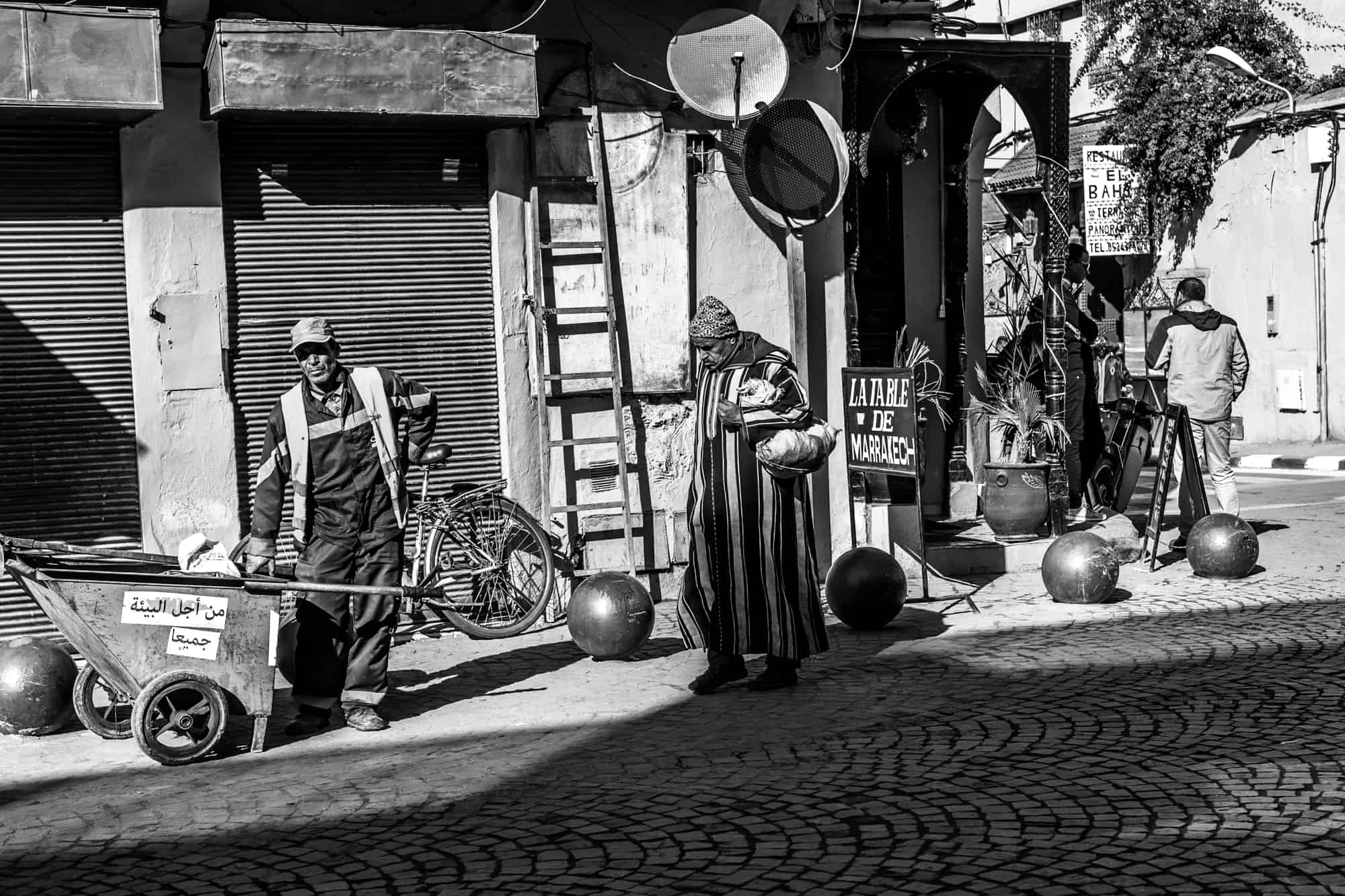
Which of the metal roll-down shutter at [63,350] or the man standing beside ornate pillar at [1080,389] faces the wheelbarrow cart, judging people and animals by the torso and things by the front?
the metal roll-down shutter

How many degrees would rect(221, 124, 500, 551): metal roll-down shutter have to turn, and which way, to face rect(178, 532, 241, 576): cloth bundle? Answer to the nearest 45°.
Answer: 0° — it already faces it

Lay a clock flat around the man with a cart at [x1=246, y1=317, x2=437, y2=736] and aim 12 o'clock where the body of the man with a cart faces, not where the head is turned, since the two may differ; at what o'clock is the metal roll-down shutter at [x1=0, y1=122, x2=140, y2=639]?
The metal roll-down shutter is roughly at 5 o'clock from the man with a cart.

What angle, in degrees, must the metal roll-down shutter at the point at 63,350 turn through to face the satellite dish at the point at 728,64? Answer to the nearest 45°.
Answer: approximately 90° to its left

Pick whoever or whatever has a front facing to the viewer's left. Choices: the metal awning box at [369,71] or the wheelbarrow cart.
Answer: the wheelbarrow cart

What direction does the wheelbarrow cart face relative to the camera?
to the viewer's left

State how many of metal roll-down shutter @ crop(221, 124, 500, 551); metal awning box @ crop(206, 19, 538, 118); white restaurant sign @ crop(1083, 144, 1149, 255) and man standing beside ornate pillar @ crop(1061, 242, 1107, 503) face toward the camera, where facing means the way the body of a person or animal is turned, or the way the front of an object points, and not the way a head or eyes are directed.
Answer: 3

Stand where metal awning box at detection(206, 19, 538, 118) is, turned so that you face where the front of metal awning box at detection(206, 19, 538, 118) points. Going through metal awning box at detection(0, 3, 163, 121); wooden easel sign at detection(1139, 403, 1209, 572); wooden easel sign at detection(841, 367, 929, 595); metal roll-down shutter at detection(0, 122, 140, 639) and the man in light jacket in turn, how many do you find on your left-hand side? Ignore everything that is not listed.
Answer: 3

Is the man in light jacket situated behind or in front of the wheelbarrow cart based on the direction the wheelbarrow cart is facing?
behind
